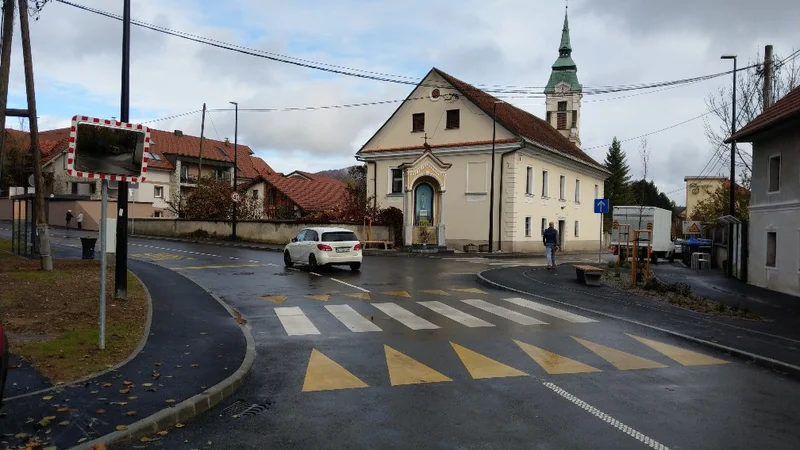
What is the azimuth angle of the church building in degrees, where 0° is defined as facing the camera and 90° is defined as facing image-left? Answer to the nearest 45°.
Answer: approximately 45°

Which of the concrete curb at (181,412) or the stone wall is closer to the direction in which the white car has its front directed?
the stone wall

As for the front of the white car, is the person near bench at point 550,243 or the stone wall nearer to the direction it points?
the stone wall

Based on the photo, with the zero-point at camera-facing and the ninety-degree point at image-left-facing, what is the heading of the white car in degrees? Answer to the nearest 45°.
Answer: approximately 135°

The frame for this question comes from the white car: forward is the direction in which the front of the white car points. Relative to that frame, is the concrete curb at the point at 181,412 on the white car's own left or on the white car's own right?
on the white car's own left

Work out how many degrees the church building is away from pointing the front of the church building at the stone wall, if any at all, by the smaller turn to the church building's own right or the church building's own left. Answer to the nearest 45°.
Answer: approximately 45° to the church building's own right

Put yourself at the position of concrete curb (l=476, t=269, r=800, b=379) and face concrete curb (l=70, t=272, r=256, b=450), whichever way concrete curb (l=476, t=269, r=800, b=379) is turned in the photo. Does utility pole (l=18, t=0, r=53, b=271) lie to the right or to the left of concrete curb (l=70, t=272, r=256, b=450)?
right
